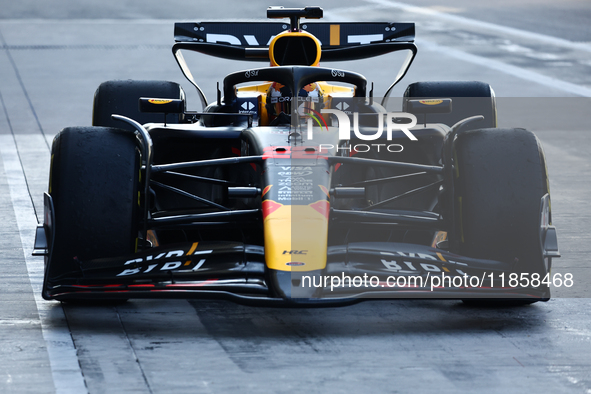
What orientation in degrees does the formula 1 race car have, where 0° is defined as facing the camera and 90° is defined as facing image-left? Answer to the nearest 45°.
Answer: approximately 0°
